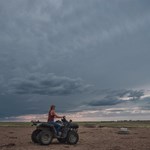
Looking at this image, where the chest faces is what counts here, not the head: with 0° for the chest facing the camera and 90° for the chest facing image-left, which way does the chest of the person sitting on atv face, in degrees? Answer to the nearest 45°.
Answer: approximately 270°
